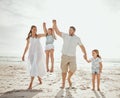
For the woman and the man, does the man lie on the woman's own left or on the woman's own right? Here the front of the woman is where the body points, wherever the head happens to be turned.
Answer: on the woman's own left

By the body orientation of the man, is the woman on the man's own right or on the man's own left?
on the man's own right

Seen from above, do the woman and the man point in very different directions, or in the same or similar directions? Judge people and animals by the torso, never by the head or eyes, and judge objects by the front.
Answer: same or similar directions

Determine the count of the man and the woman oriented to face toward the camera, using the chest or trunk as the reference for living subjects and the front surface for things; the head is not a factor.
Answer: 2

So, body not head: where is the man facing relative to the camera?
toward the camera

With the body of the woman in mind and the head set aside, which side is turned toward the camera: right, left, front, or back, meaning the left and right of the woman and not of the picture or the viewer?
front
